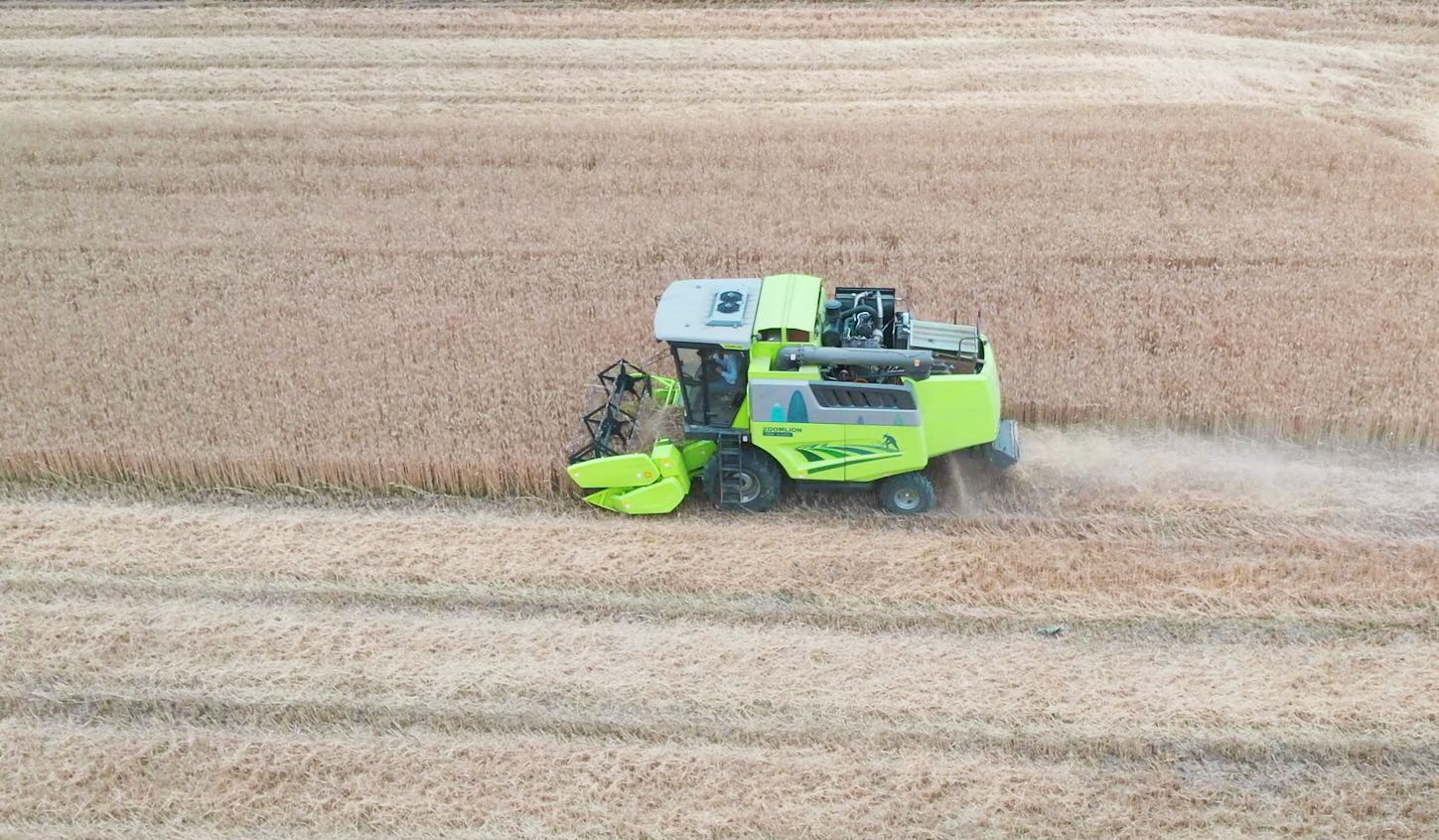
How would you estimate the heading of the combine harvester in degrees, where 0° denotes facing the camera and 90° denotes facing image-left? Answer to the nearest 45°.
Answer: approximately 90°
